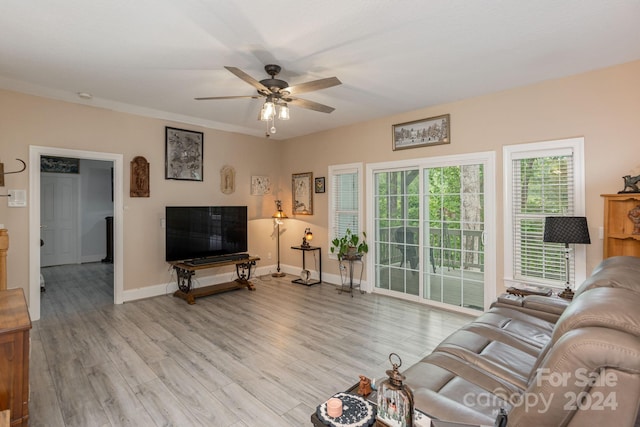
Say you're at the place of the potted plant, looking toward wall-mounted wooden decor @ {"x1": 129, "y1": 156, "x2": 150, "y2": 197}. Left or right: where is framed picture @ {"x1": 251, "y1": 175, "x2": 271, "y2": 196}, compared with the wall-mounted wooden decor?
right

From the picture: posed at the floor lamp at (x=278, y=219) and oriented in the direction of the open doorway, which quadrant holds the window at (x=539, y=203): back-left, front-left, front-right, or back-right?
back-left

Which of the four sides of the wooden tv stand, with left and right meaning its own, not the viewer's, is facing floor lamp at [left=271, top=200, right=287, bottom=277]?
left

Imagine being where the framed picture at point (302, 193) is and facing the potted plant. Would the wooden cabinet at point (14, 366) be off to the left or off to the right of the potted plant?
right

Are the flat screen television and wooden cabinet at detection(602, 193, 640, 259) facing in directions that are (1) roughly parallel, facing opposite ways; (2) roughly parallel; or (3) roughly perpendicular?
roughly perpendicular

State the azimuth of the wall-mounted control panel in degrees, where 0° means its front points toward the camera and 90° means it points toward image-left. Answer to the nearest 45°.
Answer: approximately 0°

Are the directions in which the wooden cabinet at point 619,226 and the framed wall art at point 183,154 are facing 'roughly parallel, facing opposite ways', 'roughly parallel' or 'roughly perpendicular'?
roughly perpendicular

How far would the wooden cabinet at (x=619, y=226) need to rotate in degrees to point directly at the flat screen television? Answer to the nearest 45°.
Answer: approximately 90° to its right

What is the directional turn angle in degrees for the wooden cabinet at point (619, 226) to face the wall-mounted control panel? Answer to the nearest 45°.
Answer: approximately 45° to its right

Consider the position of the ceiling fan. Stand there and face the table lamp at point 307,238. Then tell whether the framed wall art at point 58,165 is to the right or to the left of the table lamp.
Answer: left

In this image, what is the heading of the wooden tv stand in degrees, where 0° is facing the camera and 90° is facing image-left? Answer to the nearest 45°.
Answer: approximately 315°

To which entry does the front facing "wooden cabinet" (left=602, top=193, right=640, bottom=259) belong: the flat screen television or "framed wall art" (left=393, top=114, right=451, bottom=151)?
the flat screen television

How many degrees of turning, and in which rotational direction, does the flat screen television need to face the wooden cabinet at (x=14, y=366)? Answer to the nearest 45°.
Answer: approximately 45° to its right

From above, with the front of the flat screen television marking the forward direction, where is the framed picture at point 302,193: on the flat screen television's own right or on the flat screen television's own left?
on the flat screen television's own left
